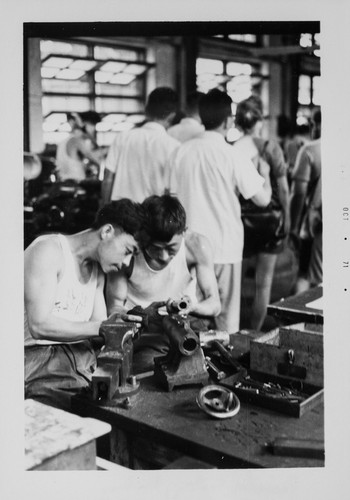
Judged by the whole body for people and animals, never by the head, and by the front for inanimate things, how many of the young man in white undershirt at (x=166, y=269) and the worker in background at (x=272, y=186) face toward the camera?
1

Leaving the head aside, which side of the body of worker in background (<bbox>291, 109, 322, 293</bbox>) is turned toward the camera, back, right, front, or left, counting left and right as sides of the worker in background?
back

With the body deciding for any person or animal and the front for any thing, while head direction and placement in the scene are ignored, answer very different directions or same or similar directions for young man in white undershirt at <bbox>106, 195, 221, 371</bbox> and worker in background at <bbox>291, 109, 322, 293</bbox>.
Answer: very different directions

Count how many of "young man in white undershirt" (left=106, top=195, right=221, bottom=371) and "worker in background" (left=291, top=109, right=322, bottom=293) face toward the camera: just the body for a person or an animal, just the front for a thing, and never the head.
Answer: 1

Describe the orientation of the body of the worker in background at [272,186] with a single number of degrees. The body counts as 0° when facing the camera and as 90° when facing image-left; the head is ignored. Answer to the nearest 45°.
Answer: approximately 180°

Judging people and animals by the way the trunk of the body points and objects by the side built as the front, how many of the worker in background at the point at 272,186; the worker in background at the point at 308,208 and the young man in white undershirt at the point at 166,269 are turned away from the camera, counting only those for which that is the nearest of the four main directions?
2

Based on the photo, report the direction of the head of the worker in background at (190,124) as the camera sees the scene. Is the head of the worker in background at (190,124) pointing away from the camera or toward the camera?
away from the camera
